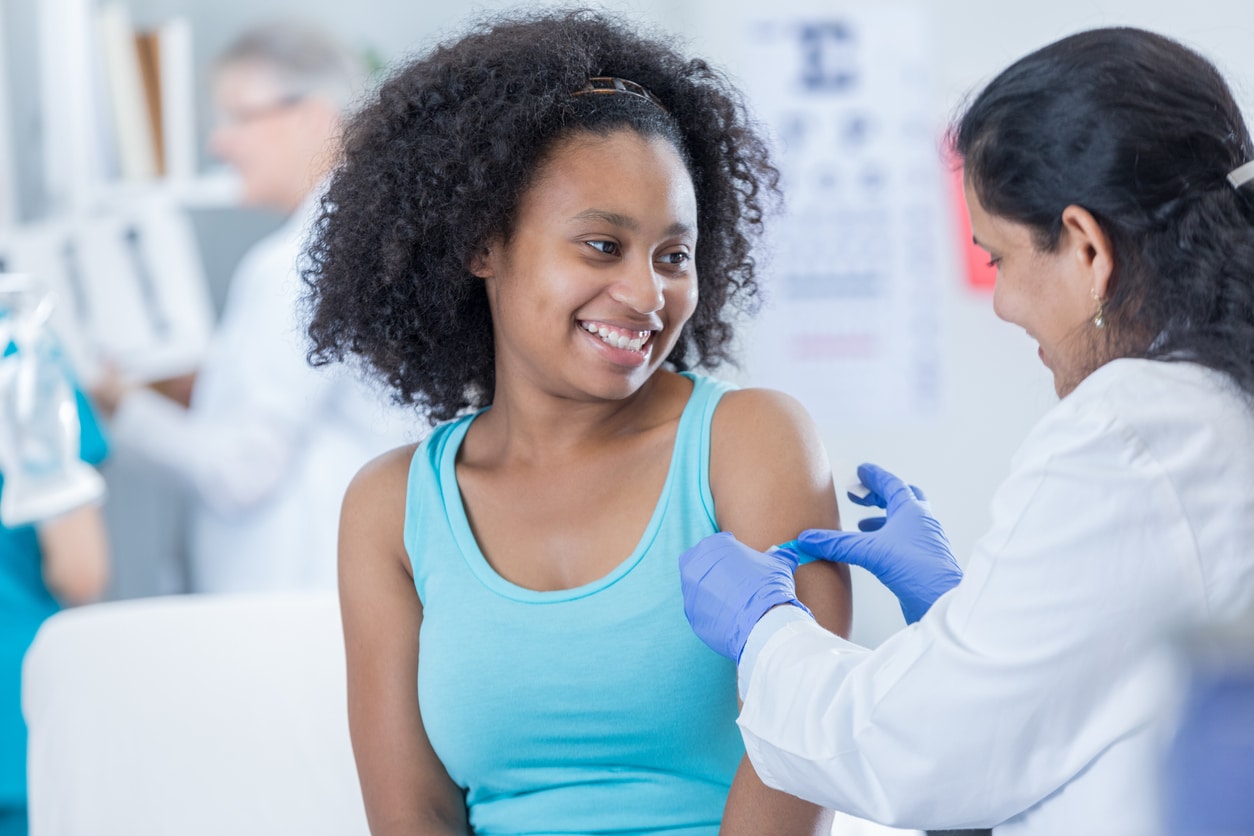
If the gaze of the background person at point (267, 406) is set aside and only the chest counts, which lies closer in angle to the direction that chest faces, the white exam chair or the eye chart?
the white exam chair

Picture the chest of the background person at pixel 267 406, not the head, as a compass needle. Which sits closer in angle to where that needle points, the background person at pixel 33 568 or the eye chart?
the background person

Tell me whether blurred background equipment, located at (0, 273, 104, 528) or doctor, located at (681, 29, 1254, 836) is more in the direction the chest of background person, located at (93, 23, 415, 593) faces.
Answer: the blurred background equipment

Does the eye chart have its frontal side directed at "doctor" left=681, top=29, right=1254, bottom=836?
yes

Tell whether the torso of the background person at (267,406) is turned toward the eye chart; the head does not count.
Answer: no

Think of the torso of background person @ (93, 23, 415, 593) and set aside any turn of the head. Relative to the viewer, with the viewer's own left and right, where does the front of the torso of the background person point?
facing to the left of the viewer

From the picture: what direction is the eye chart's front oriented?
toward the camera

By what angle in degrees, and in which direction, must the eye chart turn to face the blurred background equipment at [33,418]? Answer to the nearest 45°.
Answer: approximately 45° to its right

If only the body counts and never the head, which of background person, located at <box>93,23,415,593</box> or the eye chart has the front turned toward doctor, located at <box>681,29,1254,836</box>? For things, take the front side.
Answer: the eye chart

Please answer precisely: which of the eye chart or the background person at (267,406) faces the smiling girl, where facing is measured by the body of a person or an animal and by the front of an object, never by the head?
the eye chart

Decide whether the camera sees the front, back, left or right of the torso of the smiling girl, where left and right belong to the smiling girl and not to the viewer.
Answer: front

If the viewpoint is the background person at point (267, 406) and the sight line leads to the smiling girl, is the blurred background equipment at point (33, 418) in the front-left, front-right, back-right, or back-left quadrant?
front-right

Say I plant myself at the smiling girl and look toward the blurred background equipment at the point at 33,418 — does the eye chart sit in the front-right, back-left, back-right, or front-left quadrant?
front-right

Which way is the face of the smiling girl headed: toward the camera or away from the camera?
toward the camera

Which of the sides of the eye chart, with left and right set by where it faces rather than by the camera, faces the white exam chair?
front

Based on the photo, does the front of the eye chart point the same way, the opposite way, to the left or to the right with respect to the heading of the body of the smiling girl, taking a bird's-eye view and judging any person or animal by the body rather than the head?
the same way
